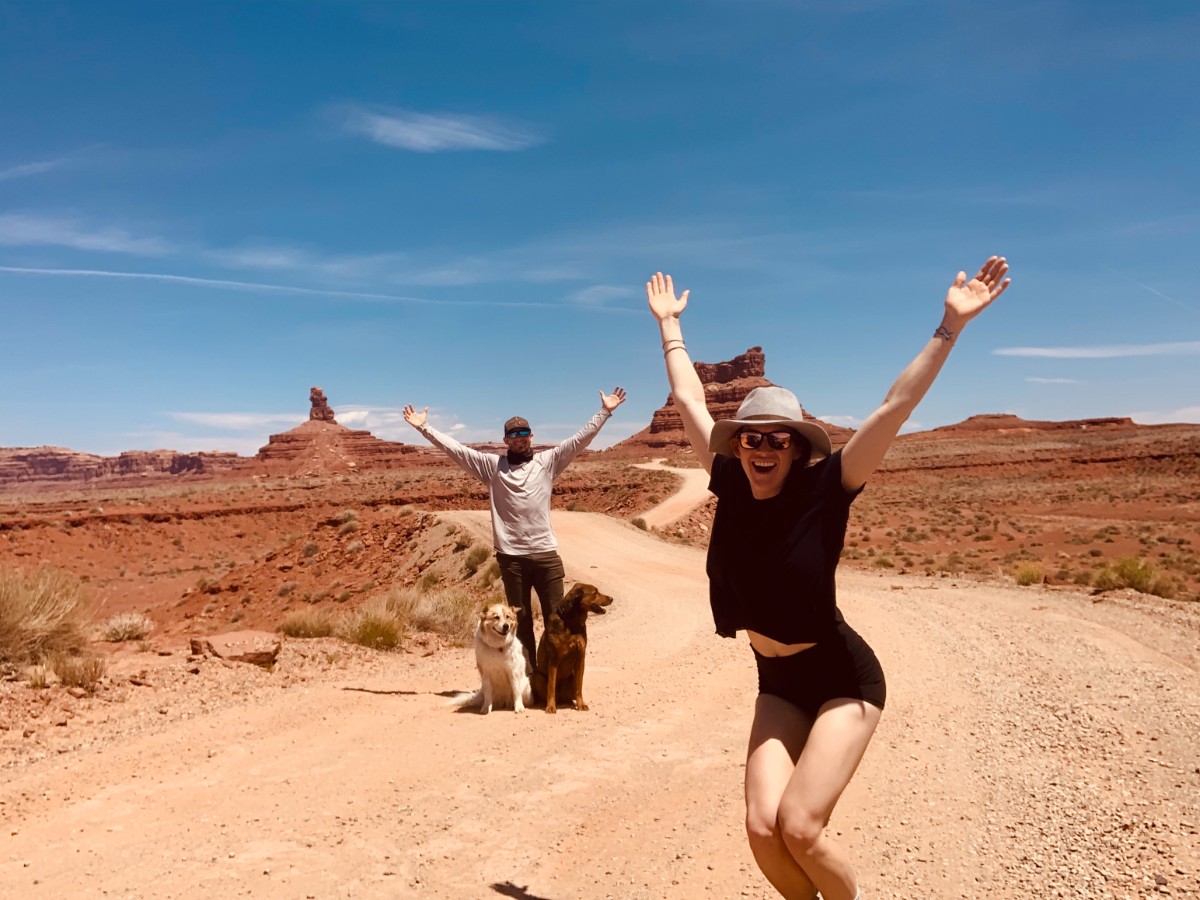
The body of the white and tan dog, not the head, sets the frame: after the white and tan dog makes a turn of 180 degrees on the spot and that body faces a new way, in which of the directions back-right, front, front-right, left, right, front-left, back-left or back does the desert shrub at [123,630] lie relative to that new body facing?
front-left

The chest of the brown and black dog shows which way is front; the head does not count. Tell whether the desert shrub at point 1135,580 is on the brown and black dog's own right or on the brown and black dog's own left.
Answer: on the brown and black dog's own left

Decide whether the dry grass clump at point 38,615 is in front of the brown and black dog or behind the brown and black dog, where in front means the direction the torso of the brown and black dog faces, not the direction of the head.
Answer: behind

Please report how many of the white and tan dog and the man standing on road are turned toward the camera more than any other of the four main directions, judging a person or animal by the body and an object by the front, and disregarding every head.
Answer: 2

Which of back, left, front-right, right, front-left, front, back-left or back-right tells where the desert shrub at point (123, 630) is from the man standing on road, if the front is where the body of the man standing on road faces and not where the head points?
back-right

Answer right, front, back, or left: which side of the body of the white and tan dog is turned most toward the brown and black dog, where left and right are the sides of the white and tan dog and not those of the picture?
left

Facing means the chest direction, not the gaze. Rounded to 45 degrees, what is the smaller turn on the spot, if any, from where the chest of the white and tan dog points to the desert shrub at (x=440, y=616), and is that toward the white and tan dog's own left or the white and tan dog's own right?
approximately 180°

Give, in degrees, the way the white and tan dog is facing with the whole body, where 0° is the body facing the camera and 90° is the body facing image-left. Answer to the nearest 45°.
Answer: approximately 0°
